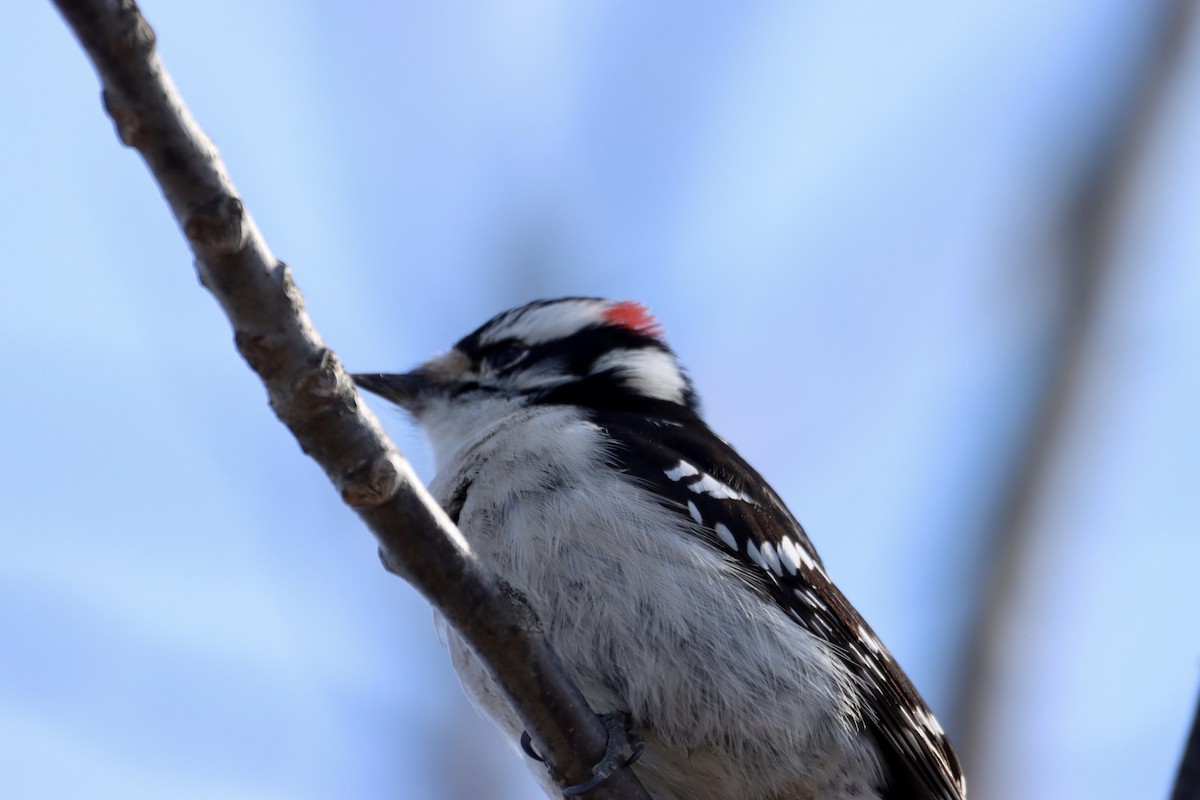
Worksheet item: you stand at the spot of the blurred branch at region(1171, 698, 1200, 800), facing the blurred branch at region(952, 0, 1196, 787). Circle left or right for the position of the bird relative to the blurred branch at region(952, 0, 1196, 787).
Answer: left

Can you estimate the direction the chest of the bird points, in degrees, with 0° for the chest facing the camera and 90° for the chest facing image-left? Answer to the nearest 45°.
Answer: approximately 90°
